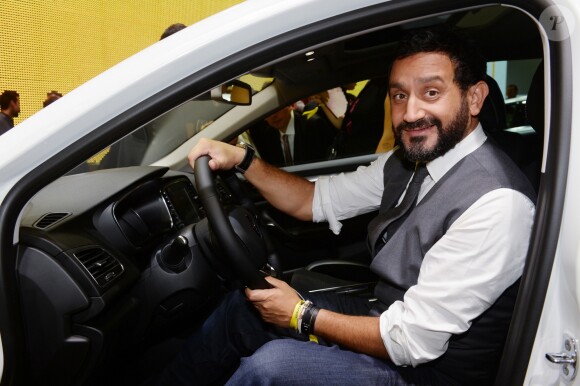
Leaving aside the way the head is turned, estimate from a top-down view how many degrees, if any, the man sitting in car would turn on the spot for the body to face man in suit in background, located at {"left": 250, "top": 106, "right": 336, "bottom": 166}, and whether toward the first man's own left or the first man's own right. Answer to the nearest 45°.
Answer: approximately 135° to the first man's own right

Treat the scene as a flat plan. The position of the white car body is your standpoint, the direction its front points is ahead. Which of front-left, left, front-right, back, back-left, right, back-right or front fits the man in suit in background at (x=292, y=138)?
right

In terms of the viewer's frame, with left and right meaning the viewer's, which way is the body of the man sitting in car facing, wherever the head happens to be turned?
facing the viewer and to the left of the viewer

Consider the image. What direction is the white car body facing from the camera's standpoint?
to the viewer's left
